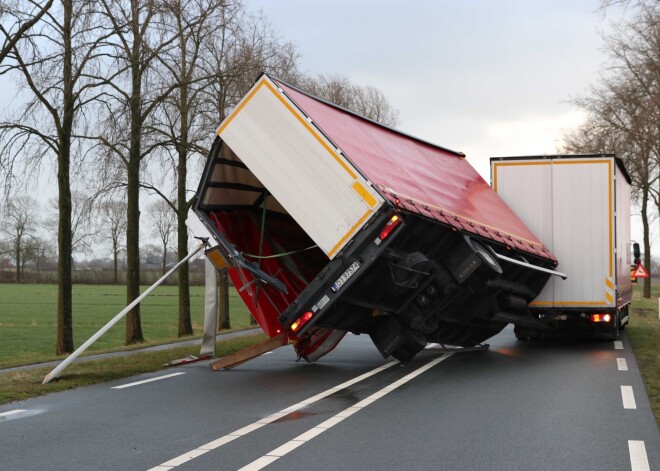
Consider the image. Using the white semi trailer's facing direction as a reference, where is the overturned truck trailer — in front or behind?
behind

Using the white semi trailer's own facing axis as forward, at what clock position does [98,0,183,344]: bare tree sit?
The bare tree is roughly at 9 o'clock from the white semi trailer.

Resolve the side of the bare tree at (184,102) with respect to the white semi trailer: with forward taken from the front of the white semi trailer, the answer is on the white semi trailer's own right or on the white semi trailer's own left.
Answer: on the white semi trailer's own left

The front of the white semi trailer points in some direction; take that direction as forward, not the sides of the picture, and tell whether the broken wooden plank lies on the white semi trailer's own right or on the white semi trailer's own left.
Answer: on the white semi trailer's own left

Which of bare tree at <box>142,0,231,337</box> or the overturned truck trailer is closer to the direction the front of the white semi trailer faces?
the bare tree

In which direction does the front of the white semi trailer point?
away from the camera

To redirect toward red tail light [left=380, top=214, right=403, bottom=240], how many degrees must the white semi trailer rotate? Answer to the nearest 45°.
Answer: approximately 180°

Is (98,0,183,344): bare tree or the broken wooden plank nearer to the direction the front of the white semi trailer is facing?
the bare tree
